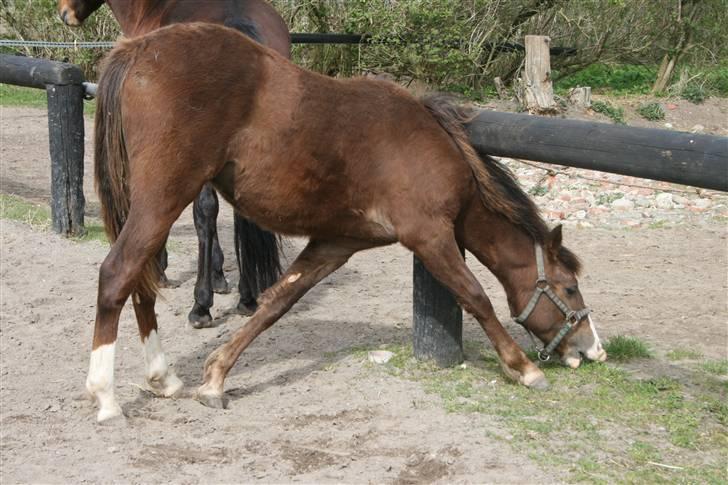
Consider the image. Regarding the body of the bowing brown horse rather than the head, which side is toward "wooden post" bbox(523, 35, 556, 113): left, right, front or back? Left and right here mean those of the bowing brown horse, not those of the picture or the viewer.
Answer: left

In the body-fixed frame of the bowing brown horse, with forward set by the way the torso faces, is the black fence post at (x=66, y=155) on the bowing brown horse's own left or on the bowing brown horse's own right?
on the bowing brown horse's own left

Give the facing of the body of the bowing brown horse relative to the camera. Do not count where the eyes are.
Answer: to the viewer's right

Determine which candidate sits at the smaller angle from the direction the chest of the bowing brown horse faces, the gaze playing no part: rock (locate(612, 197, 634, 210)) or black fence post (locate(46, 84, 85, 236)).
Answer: the rock

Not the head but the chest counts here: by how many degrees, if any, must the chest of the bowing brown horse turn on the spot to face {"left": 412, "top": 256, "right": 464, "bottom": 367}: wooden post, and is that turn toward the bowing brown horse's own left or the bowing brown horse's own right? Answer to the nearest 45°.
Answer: approximately 45° to the bowing brown horse's own left

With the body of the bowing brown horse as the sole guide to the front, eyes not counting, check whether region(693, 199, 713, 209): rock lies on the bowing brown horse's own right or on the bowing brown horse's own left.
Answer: on the bowing brown horse's own left

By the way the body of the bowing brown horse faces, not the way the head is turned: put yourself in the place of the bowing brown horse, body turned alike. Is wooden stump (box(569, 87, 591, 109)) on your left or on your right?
on your left

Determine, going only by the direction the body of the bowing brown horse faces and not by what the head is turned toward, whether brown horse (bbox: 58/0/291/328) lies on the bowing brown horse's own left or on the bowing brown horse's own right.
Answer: on the bowing brown horse's own left
